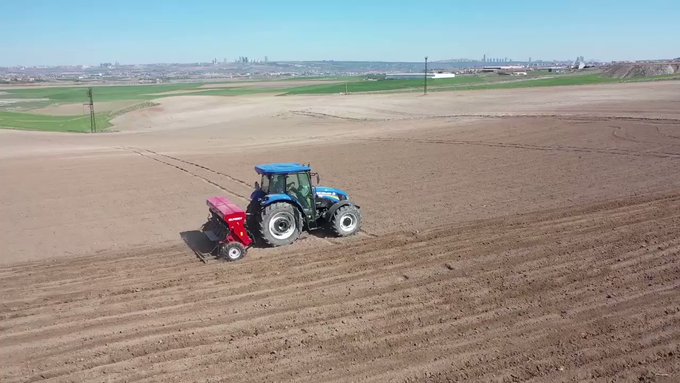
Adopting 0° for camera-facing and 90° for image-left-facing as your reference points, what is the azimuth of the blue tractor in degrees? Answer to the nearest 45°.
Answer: approximately 225°
